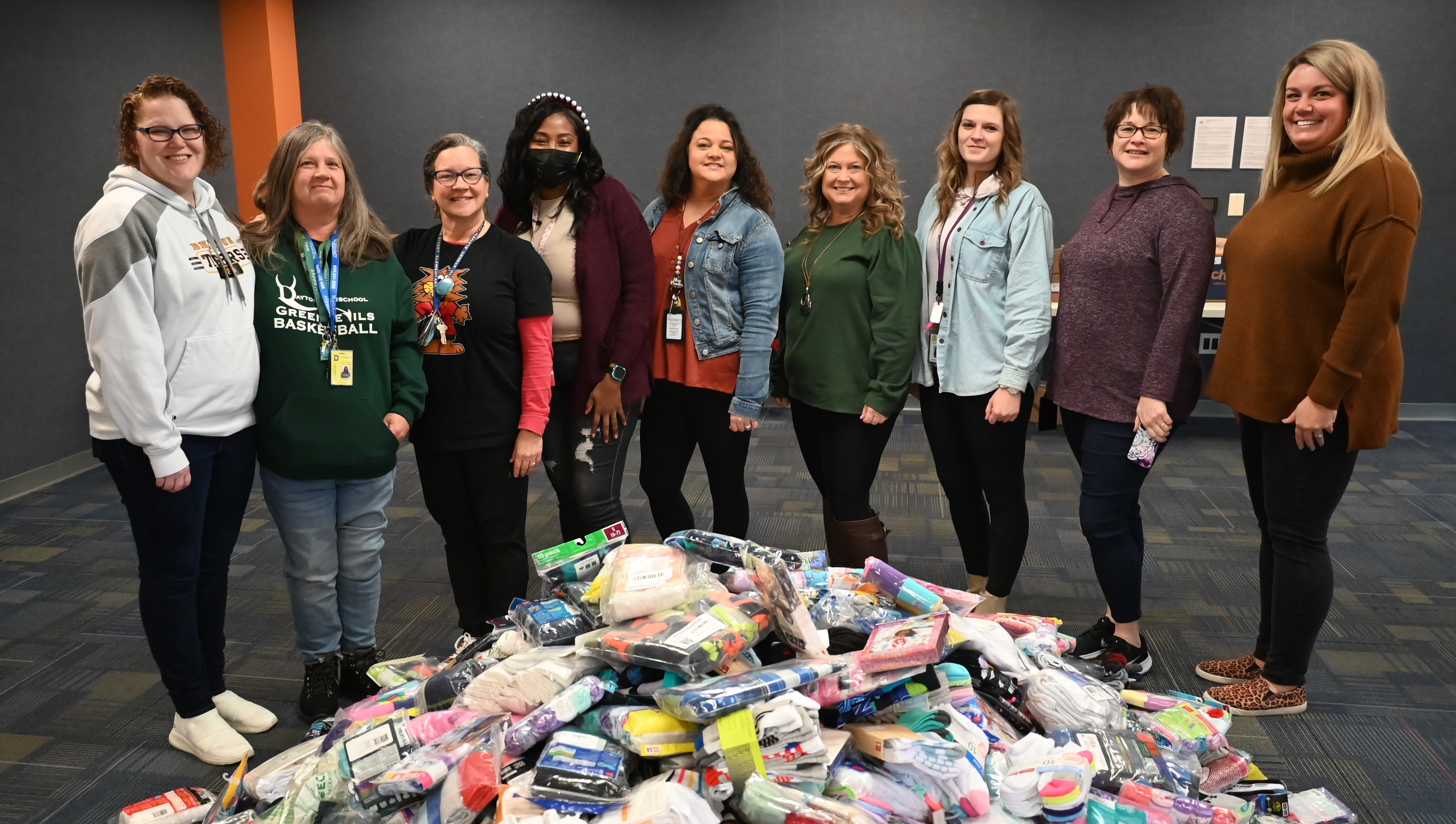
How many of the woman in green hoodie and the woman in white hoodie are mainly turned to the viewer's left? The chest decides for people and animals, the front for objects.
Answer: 0

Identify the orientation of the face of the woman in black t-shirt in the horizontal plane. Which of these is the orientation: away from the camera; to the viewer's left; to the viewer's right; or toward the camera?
toward the camera

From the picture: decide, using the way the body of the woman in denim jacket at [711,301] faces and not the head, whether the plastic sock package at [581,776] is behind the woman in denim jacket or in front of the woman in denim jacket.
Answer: in front

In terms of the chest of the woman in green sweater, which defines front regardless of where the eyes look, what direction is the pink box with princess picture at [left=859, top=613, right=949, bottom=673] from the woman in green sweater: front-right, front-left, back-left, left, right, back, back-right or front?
front-left

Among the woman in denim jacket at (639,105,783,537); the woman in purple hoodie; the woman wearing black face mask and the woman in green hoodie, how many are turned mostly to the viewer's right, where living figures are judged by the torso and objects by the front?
0

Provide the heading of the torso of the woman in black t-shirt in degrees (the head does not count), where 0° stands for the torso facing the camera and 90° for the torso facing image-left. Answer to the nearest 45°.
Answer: approximately 45°

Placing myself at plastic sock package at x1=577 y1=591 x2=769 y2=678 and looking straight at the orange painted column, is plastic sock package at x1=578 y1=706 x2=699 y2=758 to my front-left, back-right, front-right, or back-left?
back-left

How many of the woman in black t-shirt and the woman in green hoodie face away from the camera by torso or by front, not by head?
0

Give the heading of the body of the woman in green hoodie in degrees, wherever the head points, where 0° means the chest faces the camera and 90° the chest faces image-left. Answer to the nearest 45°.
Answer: approximately 0°

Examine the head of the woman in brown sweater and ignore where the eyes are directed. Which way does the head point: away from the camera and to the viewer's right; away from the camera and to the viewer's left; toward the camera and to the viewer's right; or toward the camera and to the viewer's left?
toward the camera and to the viewer's left

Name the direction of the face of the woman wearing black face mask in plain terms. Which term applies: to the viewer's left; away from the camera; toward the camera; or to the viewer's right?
toward the camera

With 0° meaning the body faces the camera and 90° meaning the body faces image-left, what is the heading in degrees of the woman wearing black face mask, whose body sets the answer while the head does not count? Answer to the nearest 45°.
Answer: approximately 45°

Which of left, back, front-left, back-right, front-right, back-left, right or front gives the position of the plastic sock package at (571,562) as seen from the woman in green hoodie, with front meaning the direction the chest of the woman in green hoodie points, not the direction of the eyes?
front-left

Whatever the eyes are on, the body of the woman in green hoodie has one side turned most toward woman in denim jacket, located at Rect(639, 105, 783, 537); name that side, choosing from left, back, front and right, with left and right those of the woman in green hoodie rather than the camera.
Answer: left

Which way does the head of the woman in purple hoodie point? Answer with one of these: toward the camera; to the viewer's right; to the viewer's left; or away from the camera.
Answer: toward the camera

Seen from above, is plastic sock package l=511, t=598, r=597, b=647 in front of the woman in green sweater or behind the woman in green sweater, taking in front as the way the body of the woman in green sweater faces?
in front

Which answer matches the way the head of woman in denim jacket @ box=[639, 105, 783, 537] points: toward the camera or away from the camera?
toward the camera
